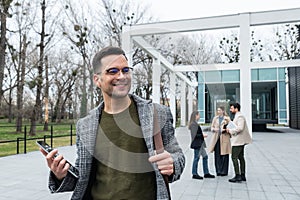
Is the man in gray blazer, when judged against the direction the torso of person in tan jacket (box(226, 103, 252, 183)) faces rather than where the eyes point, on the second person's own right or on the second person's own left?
on the second person's own left

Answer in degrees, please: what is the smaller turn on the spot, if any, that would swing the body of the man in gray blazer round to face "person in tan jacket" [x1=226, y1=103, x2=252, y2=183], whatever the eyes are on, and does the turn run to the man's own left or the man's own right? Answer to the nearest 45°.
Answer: approximately 135° to the man's own left

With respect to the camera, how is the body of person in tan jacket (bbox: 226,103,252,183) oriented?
to the viewer's left

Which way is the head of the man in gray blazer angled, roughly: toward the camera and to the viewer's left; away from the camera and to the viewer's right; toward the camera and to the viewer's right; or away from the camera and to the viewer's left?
toward the camera and to the viewer's right

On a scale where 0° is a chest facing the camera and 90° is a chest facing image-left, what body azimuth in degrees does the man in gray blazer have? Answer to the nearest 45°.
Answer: approximately 0°

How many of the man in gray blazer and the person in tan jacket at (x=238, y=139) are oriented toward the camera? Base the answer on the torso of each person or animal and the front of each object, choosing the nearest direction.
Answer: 1

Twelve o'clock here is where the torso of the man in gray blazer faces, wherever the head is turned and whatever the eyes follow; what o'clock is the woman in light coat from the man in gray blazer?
The woman in light coat is roughly at 7 o'clock from the man in gray blazer.
